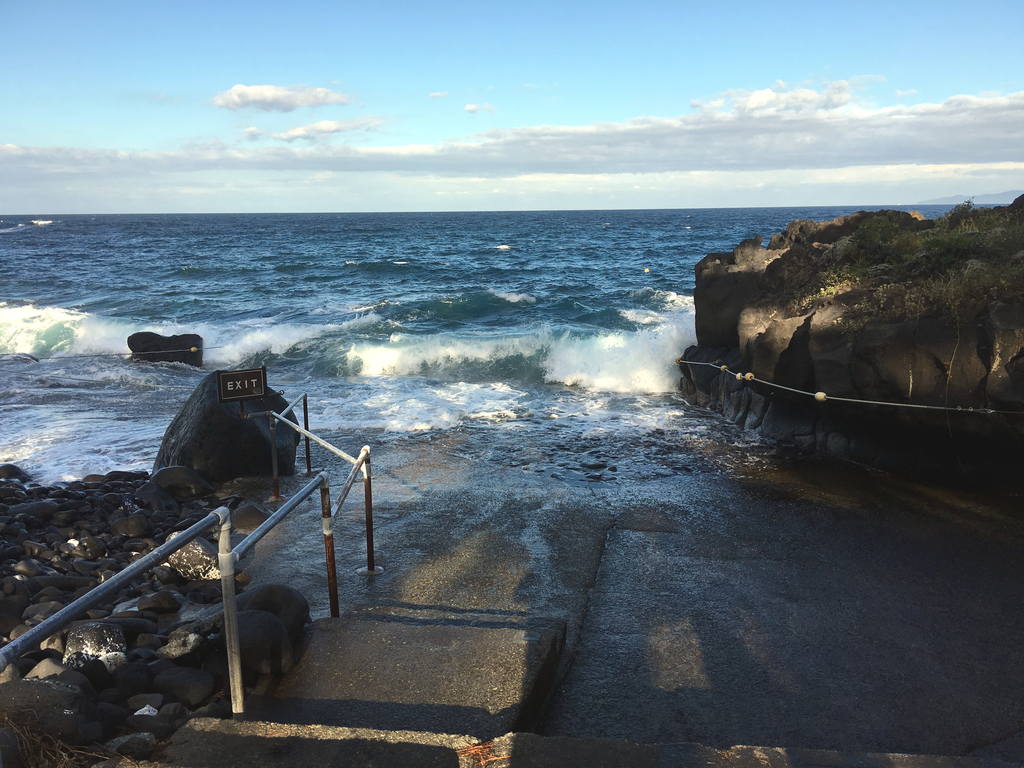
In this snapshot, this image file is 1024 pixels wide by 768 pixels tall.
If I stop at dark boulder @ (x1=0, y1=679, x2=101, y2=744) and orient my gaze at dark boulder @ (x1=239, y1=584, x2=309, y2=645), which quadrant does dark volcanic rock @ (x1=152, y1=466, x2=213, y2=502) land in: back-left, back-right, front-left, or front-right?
front-left

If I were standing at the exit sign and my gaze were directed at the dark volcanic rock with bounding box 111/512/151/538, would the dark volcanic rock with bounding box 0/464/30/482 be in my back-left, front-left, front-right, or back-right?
front-right

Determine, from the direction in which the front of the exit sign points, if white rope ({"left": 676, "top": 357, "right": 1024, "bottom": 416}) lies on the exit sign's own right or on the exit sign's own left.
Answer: on the exit sign's own left

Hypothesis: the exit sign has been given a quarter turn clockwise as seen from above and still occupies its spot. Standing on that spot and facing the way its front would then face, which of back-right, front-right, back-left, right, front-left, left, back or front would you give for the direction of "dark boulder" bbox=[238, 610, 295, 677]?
left

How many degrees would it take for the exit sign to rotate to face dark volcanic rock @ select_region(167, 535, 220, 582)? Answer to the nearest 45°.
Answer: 0° — it already faces it

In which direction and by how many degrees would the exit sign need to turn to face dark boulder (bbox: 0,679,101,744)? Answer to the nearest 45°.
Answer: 0° — it already faces it

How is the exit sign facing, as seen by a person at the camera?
facing the viewer

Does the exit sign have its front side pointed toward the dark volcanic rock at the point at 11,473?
no

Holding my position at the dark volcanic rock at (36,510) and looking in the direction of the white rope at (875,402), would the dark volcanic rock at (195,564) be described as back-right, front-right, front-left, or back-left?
front-right

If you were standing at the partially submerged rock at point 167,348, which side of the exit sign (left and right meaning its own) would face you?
back

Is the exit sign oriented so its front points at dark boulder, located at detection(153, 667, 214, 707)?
yes

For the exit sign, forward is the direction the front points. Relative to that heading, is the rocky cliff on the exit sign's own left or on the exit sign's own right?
on the exit sign's own left

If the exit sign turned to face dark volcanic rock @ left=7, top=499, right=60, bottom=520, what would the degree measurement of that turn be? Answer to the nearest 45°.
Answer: approximately 135° to its right

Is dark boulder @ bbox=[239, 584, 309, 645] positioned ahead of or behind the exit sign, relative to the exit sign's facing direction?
ahead
